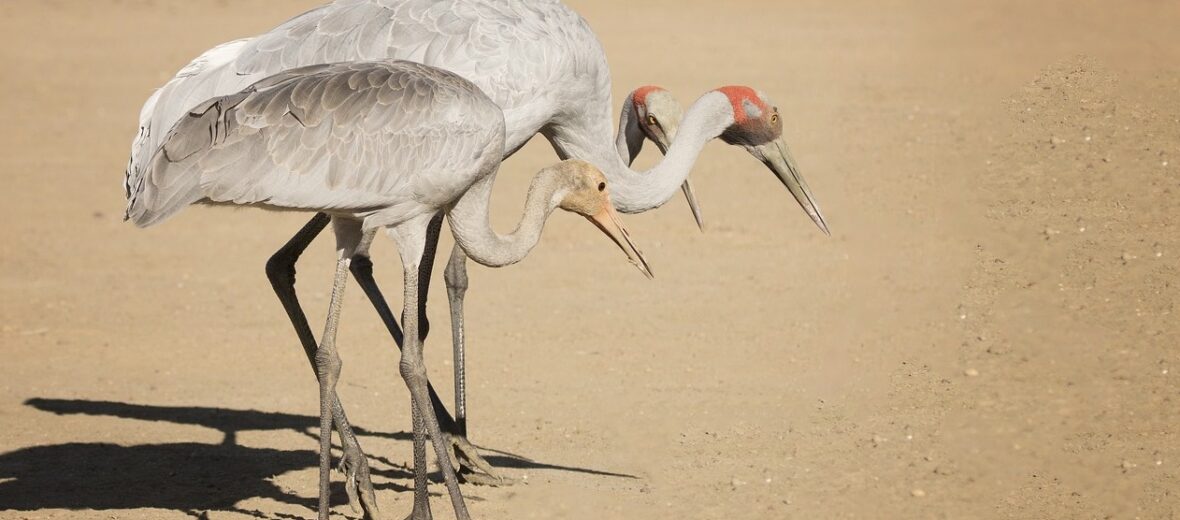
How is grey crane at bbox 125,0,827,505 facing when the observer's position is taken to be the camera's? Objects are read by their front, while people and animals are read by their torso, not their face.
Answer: facing to the right of the viewer

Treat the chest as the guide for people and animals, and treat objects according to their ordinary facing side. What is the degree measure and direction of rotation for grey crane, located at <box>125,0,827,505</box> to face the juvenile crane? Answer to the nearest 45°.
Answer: approximately 135° to its right

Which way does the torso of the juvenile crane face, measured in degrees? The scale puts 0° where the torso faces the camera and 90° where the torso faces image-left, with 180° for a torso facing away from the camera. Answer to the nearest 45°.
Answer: approximately 270°

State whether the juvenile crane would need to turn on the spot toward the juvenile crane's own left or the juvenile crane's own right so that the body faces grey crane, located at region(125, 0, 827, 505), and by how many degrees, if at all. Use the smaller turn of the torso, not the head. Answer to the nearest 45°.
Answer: approximately 45° to the juvenile crane's own left

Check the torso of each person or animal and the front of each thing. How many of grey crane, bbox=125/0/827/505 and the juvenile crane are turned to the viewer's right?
2
